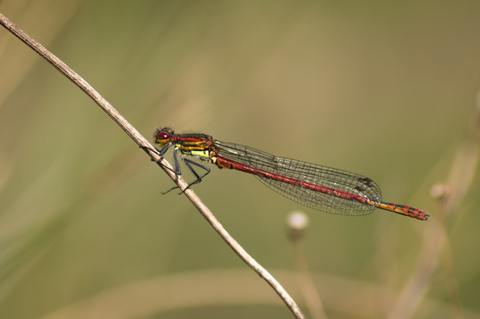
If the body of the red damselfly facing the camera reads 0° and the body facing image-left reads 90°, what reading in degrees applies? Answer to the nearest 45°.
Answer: approximately 90°
